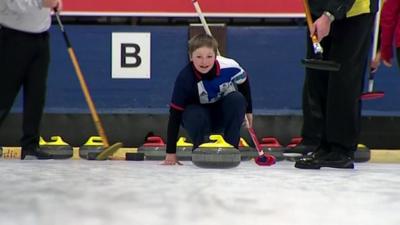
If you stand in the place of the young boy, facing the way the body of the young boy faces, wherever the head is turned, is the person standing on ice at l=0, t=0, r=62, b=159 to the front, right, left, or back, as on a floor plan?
right

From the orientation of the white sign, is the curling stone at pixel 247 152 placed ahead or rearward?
ahead

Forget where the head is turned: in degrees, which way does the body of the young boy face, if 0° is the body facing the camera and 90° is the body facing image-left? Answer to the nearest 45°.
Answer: approximately 0°

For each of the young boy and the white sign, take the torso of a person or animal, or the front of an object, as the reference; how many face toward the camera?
2

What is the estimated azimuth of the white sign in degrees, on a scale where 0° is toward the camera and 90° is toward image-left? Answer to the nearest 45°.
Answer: approximately 0°
